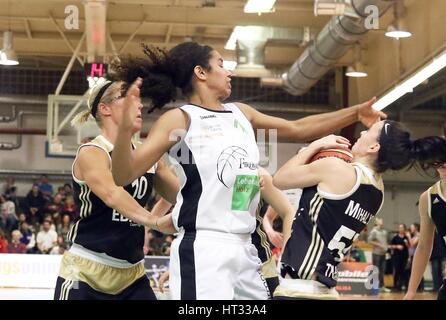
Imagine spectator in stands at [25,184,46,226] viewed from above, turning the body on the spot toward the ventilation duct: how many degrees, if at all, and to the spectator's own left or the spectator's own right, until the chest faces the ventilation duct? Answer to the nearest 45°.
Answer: approximately 45° to the spectator's own left

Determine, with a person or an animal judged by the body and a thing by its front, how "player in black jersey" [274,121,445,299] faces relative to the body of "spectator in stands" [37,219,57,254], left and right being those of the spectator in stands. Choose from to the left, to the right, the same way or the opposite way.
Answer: the opposite way

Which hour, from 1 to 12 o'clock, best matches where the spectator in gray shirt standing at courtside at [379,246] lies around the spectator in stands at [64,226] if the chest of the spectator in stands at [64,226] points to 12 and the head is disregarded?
the spectator in gray shirt standing at courtside at [379,246] is roughly at 9 o'clock from the spectator in stands at [64,226].

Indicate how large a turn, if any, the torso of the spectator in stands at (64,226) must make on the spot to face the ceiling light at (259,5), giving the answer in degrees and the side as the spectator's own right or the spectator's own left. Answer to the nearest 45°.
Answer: approximately 45° to the spectator's own left

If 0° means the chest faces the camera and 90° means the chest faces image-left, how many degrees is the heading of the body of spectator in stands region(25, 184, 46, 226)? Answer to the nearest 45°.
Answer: approximately 0°

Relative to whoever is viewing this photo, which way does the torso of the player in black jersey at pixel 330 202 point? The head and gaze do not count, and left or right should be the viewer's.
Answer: facing away from the viewer and to the left of the viewer

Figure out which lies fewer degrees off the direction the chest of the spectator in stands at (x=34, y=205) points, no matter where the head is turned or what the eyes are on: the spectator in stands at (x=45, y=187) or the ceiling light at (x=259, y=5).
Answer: the ceiling light

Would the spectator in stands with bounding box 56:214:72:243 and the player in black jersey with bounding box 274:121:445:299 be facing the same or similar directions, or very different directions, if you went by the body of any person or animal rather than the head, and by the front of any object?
very different directions

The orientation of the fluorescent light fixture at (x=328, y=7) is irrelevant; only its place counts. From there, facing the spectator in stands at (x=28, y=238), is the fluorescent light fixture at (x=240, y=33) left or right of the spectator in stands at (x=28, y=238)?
right

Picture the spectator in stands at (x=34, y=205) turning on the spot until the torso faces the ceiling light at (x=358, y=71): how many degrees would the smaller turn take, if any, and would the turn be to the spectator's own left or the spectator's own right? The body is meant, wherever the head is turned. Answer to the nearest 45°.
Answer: approximately 45° to the spectator's own left

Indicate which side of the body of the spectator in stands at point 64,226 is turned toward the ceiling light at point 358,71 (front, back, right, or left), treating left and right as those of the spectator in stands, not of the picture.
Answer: left

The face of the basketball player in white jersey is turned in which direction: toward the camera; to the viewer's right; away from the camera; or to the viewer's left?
to the viewer's right
